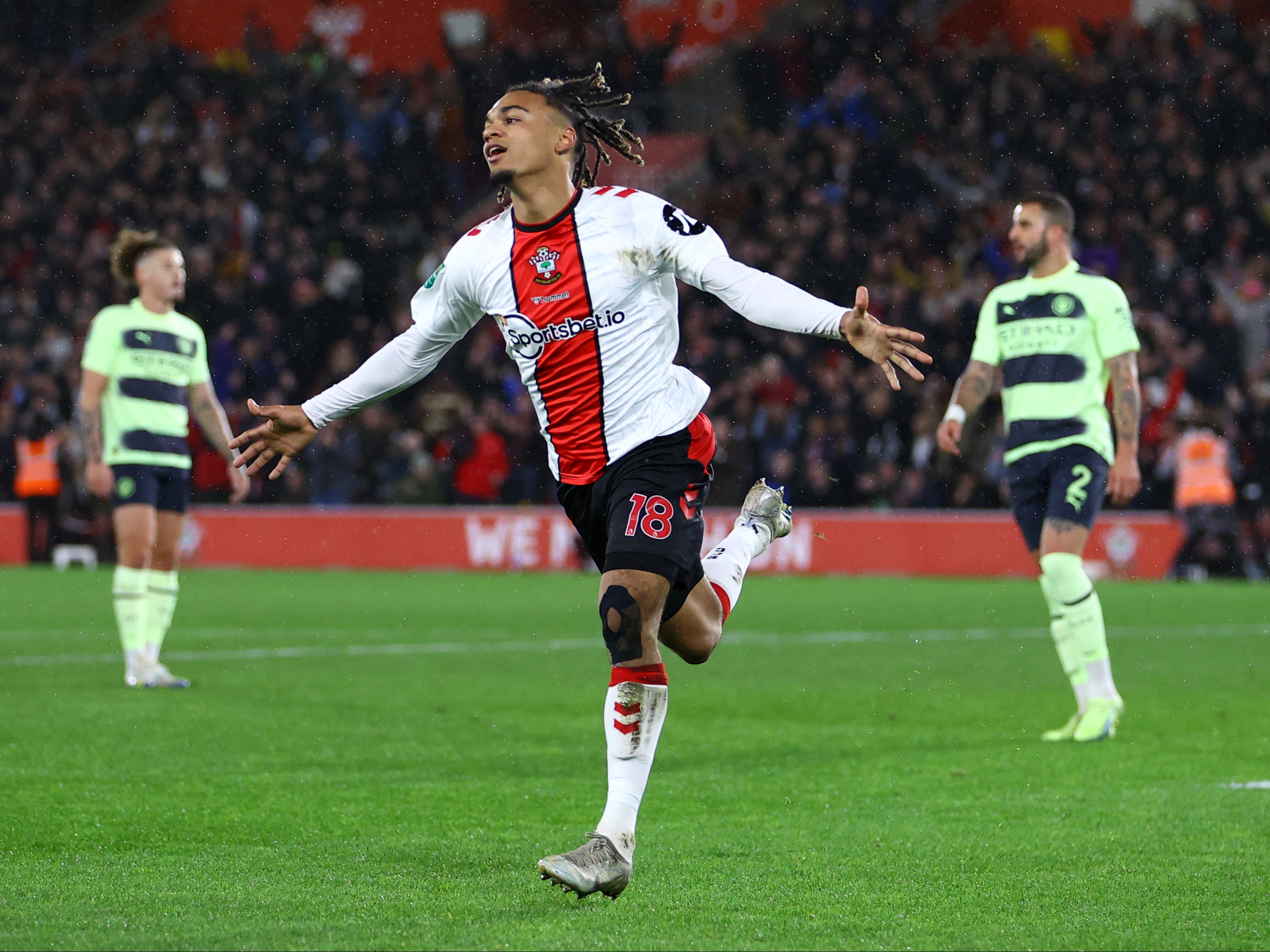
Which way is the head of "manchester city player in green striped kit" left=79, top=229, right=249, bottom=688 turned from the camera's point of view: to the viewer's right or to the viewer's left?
to the viewer's right

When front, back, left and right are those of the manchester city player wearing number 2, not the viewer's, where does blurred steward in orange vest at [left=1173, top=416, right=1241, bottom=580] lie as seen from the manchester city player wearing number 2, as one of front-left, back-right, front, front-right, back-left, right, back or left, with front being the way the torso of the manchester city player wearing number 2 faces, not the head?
back-right

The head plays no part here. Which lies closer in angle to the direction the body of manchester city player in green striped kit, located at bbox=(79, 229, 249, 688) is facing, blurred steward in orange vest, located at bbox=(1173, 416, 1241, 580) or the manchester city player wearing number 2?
the manchester city player wearing number 2

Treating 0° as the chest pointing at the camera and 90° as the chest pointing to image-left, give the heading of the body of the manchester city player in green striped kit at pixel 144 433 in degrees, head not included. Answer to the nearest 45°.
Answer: approximately 315°

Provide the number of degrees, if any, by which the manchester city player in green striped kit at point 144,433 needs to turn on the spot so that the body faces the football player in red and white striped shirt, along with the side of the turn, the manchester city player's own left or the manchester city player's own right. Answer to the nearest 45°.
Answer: approximately 45° to the manchester city player's own right

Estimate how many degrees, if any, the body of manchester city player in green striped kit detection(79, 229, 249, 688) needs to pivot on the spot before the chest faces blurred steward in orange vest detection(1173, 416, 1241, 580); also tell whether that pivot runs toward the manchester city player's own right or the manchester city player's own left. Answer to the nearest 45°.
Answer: approximately 90° to the manchester city player's own left

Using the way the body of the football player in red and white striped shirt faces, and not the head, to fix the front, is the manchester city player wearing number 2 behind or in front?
behind

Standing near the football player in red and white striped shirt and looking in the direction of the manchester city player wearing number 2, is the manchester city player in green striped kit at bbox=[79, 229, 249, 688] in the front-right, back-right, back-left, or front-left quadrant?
front-left

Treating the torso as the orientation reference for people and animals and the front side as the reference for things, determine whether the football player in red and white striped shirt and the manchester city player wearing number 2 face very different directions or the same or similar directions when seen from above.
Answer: same or similar directions

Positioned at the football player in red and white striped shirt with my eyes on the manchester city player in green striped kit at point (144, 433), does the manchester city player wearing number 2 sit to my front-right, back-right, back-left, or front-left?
front-right

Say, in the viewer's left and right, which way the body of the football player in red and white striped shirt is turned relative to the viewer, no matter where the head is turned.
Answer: facing the viewer and to the left of the viewer

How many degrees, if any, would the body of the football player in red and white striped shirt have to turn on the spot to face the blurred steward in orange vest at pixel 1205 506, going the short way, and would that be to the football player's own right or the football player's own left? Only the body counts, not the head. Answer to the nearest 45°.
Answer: approximately 180°

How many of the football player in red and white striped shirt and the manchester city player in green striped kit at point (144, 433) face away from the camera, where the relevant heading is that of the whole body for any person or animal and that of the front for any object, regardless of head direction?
0

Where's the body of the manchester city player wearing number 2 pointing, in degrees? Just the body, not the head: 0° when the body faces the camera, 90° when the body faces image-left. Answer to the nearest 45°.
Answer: approximately 45°

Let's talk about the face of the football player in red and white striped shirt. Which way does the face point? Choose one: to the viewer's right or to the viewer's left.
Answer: to the viewer's left
